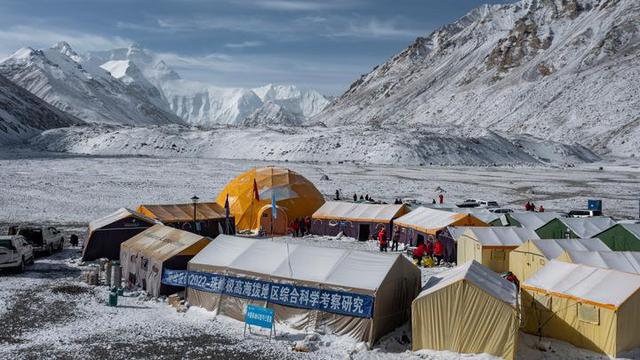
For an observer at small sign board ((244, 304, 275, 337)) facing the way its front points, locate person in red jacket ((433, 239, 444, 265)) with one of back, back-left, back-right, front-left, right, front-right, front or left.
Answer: back-left

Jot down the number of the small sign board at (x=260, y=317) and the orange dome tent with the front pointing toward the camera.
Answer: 2

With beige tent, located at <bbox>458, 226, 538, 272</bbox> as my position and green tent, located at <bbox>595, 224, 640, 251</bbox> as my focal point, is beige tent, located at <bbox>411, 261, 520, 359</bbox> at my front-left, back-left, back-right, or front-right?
back-right

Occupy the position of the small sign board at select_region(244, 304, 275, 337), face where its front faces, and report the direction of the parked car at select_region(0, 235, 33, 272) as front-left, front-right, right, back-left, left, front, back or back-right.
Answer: back-right

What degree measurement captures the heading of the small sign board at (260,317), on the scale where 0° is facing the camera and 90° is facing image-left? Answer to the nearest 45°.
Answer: approximately 0°

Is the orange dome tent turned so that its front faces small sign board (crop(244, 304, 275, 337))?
yes

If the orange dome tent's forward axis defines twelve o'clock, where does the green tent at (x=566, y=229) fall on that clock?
The green tent is roughly at 10 o'clock from the orange dome tent.

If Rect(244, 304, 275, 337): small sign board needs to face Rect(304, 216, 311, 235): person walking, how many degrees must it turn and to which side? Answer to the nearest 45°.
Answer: approximately 180°

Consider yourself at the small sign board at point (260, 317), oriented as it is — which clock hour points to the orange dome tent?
The orange dome tent is roughly at 6 o'clock from the small sign board.

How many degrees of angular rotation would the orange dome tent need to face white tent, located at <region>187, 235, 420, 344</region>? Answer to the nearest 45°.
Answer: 0° — it already faces it

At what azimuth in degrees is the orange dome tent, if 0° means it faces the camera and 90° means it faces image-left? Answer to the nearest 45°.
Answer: approximately 0°
